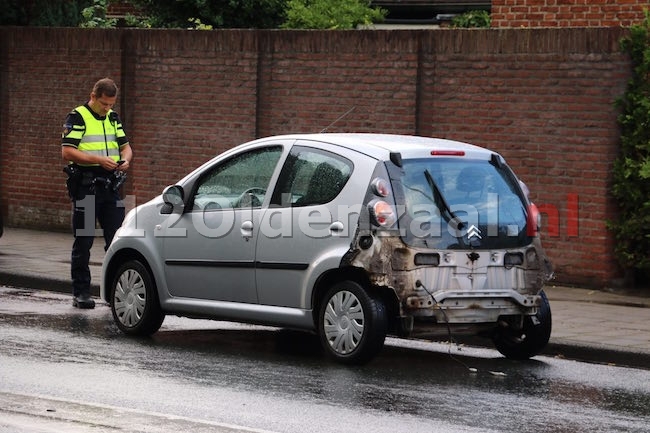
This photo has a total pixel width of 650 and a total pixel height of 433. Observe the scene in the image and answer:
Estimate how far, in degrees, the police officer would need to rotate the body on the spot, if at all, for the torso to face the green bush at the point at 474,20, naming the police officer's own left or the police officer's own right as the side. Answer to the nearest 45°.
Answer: approximately 90° to the police officer's own left

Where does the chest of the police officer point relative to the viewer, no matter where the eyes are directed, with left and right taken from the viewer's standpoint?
facing the viewer and to the right of the viewer

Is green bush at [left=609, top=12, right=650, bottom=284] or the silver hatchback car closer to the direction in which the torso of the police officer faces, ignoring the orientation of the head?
the silver hatchback car

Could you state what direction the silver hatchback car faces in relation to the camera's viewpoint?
facing away from the viewer and to the left of the viewer

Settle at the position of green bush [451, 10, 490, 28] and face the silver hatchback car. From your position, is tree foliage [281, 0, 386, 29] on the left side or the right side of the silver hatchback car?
right

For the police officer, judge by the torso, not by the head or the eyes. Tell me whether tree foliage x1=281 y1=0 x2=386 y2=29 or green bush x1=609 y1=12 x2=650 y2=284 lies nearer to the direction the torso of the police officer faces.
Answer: the green bush

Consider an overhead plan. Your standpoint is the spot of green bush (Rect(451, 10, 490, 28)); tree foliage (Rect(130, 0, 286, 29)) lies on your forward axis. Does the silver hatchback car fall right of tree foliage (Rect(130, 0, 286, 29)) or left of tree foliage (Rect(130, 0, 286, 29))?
left

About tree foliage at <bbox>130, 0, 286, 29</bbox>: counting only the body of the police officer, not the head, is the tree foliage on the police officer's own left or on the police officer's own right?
on the police officer's own left

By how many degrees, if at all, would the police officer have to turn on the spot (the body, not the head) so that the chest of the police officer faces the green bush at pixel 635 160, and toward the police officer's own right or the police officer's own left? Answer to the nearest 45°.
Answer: approximately 45° to the police officer's own left

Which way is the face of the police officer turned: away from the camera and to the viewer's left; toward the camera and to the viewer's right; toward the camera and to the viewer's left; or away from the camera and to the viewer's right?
toward the camera and to the viewer's right

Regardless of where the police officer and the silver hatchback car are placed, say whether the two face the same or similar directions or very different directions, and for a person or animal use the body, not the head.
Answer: very different directions

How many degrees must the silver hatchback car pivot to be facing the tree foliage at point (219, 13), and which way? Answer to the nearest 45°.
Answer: approximately 45° to its right
